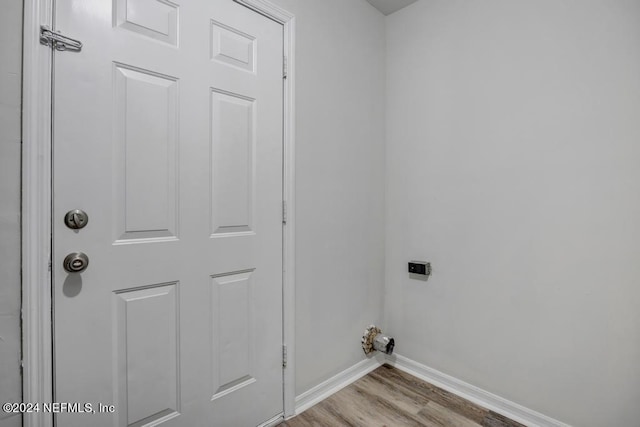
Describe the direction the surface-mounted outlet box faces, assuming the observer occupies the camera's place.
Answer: facing the viewer and to the left of the viewer

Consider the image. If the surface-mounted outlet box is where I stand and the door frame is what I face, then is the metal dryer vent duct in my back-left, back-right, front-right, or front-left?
front-right

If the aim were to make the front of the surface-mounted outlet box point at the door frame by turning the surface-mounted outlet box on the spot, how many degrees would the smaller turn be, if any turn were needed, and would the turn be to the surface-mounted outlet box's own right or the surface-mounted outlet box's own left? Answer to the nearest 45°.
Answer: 0° — it already faces it

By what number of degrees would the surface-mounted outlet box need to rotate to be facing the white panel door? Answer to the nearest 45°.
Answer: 0° — it already faces it

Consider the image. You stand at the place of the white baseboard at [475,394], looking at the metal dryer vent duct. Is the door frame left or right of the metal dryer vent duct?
left
